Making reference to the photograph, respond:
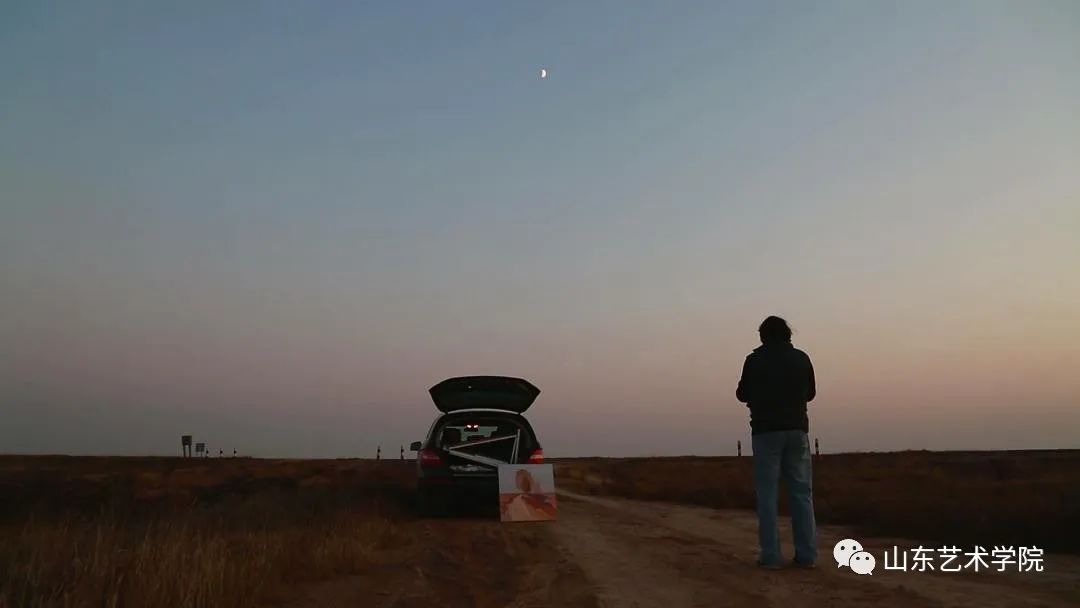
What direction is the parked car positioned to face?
away from the camera

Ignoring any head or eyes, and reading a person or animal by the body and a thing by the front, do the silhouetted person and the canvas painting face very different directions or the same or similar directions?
very different directions

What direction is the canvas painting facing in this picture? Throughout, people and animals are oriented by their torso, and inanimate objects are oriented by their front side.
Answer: toward the camera

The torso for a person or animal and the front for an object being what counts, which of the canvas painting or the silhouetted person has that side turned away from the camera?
the silhouetted person

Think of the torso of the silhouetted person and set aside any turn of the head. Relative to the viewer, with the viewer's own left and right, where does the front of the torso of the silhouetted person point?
facing away from the viewer

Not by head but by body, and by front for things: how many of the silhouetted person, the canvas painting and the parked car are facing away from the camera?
2

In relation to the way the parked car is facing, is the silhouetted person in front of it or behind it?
behind

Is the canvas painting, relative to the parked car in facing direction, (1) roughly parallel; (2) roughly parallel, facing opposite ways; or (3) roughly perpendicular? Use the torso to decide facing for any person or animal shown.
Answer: roughly parallel, facing opposite ways

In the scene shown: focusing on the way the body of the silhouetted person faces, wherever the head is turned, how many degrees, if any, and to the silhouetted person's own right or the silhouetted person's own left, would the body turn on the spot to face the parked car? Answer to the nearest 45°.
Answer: approximately 45° to the silhouetted person's own left

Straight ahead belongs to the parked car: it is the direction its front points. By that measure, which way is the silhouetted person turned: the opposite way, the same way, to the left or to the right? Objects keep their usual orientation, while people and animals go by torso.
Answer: the same way

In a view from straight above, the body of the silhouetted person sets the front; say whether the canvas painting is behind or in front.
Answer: in front

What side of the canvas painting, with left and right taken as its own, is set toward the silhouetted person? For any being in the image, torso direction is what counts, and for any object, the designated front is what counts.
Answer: front

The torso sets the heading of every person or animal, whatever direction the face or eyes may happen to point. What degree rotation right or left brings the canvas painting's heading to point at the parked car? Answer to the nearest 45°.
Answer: approximately 135° to its right
